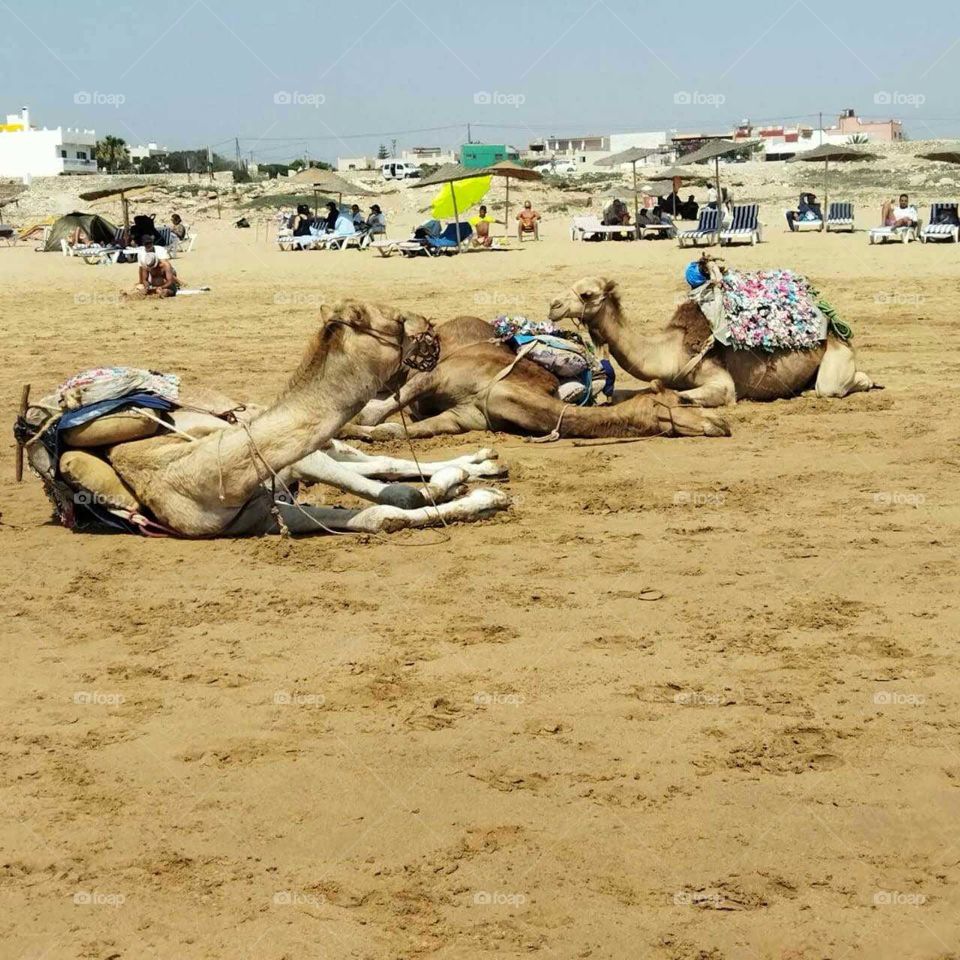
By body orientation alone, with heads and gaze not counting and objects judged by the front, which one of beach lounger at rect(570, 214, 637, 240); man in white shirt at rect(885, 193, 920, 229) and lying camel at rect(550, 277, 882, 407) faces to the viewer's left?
the lying camel

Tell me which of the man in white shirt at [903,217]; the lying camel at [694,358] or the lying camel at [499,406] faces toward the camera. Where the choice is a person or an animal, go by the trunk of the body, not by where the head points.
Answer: the man in white shirt

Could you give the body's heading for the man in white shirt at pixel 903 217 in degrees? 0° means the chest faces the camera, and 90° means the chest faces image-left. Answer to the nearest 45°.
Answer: approximately 0°

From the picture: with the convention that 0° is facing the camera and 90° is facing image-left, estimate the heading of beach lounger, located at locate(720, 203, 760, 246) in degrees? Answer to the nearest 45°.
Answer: approximately 45°

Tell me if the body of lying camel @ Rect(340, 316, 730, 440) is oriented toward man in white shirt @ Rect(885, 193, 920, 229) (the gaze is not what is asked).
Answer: no

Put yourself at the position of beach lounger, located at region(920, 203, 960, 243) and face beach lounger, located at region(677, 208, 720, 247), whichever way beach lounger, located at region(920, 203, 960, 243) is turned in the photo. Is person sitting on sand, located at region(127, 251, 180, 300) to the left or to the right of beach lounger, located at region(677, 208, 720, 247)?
left

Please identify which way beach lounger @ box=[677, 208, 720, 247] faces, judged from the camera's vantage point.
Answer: facing the viewer and to the left of the viewer

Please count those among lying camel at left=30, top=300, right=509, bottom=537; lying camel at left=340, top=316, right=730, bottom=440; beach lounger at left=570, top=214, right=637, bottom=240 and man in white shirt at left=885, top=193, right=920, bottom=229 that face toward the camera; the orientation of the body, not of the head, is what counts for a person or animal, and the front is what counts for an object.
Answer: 1

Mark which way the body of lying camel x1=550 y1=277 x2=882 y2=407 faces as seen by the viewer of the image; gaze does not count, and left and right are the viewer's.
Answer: facing to the left of the viewer

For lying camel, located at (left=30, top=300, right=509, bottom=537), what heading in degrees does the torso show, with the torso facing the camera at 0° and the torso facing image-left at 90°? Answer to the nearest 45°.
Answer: approximately 270°

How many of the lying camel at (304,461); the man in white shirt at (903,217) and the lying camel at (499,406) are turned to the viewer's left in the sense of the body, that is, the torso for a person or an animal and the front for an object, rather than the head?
0

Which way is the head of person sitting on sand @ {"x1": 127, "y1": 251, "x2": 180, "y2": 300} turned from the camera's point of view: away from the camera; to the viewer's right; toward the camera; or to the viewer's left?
toward the camera

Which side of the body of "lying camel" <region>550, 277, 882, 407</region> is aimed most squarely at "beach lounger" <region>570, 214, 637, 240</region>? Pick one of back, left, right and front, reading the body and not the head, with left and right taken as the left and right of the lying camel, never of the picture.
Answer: right

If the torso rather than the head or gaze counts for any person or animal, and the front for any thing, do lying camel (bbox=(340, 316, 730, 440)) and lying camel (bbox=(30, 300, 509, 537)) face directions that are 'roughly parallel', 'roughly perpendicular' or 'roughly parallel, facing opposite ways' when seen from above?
roughly parallel

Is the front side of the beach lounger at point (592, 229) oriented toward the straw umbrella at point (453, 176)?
no

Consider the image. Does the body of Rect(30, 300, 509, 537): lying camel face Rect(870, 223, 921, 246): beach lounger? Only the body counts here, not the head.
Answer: no

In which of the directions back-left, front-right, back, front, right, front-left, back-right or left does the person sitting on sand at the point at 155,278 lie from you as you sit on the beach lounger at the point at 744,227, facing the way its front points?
front

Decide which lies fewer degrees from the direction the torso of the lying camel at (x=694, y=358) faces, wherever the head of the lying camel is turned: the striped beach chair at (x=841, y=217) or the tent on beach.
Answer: the tent on beach
